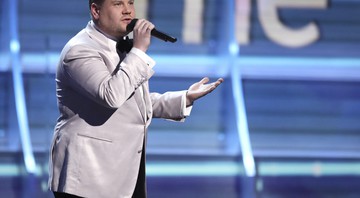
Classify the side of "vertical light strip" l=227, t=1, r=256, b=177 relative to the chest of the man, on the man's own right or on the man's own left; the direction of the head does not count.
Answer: on the man's own left

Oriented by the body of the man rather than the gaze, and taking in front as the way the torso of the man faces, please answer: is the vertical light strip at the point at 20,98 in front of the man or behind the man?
behind

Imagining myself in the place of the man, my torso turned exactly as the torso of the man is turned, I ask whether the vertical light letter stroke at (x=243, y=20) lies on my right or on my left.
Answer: on my left

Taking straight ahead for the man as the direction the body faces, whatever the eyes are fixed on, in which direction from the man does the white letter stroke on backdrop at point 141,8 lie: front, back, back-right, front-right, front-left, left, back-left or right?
back-left

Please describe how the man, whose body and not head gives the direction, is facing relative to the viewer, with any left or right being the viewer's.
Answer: facing the viewer and to the right of the viewer
